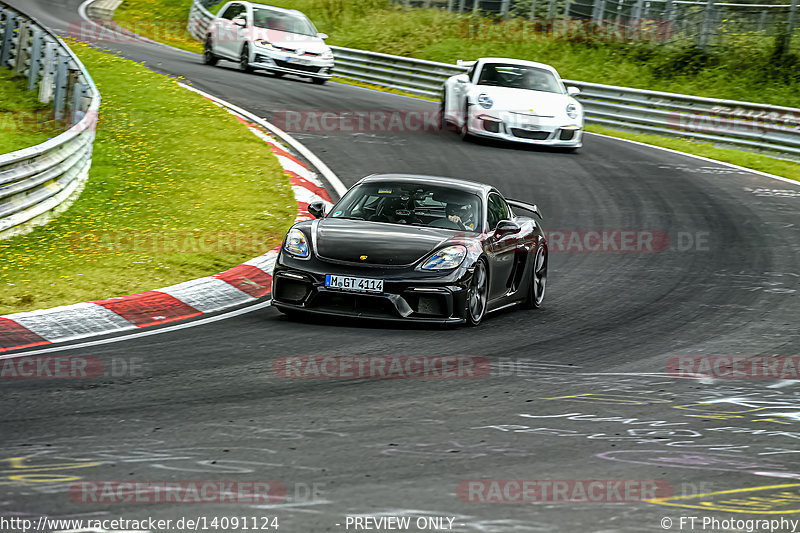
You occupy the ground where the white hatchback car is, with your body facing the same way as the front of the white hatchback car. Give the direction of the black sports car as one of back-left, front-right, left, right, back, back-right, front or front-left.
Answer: front-right

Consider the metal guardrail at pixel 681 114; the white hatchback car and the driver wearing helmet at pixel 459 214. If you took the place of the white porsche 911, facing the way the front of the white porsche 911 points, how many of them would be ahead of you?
1

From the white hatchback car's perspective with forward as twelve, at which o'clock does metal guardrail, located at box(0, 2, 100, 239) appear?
The metal guardrail is roughly at 2 o'clock from the white hatchback car.

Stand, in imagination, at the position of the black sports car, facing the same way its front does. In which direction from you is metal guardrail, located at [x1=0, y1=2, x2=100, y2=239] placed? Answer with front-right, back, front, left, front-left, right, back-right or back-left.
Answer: right

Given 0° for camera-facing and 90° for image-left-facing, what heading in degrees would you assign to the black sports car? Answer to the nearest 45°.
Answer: approximately 45°

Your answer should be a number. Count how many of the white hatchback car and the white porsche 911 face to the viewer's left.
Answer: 0

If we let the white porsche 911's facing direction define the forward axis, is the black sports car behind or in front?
in front

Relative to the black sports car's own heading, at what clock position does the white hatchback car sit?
The white hatchback car is roughly at 4 o'clock from the black sports car.

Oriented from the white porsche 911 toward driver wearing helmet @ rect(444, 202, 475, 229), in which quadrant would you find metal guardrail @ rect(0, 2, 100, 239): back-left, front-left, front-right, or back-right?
front-right

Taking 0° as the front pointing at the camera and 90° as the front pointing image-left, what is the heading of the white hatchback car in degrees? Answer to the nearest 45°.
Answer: approximately 315°

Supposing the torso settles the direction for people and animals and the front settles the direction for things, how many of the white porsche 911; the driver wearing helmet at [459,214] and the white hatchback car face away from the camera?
0

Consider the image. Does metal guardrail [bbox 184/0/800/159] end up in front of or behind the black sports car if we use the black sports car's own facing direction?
behind

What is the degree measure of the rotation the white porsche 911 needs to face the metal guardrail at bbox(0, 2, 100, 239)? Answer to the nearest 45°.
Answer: approximately 45° to its right

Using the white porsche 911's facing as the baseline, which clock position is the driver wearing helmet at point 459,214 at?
The driver wearing helmet is roughly at 12 o'clock from the white porsche 911.

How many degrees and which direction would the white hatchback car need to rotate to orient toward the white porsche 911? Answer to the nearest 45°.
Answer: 0° — it already faces it

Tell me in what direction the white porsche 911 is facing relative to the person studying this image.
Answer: facing the viewer

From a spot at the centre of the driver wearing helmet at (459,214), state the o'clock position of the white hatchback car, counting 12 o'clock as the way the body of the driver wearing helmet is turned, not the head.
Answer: The white hatchback car is roughly at 4 o'clock from the driver wearing helmet.

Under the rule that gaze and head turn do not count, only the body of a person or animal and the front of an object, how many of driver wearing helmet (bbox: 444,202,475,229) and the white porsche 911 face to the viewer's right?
0
